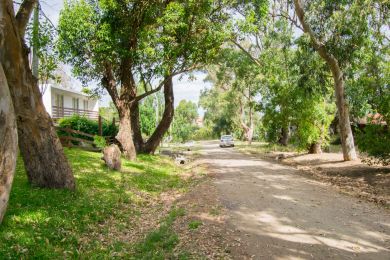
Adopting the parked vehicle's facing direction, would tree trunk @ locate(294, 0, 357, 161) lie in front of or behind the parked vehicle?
in front

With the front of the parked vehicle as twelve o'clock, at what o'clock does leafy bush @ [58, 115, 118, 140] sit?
The leafy bush is roughly at 1 o'clock from the parked vehicle.

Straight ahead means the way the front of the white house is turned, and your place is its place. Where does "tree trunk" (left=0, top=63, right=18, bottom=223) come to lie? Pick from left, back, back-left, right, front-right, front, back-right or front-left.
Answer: front-right

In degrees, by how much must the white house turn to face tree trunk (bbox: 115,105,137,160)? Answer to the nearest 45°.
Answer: approximately 45° to its right

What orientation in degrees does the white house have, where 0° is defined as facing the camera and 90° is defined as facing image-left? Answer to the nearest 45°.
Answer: approximately 315°

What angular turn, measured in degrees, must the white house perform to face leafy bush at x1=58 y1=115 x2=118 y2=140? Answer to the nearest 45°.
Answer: approximately 45° to its right

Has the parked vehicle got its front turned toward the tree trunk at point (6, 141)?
yes

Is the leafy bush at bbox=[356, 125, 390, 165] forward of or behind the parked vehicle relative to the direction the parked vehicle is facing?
forward

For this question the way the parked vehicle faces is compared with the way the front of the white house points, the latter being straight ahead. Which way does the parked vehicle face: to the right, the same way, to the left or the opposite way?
to the right

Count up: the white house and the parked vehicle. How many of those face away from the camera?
0
